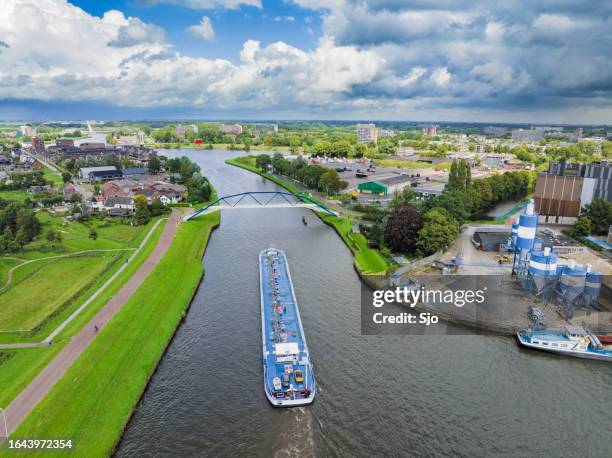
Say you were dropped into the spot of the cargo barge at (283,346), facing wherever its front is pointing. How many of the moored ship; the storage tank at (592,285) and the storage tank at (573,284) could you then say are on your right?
3

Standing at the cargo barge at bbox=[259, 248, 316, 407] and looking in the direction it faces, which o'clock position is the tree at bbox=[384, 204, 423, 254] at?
The tree is roughly at 1 o'clock from the cargo barge.

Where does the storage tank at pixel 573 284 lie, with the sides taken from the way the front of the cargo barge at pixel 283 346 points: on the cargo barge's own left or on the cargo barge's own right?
on the cargo barge's own right

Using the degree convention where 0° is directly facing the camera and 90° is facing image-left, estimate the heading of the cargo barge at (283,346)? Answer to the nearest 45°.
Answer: approximately 180°

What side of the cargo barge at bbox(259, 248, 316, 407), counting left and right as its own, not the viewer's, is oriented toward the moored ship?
right

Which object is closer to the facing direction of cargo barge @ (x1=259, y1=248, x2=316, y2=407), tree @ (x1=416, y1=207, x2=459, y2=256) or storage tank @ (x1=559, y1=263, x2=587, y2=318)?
the tree

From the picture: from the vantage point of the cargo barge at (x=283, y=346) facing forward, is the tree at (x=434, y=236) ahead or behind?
ahead

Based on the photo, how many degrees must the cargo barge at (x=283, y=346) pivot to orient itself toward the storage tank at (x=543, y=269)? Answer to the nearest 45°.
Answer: approximately 90° to its right

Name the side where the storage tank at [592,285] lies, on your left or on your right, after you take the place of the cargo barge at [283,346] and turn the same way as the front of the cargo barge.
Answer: on your right

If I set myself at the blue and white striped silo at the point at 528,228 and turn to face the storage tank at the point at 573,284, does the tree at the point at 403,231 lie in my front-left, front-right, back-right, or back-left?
back-right
